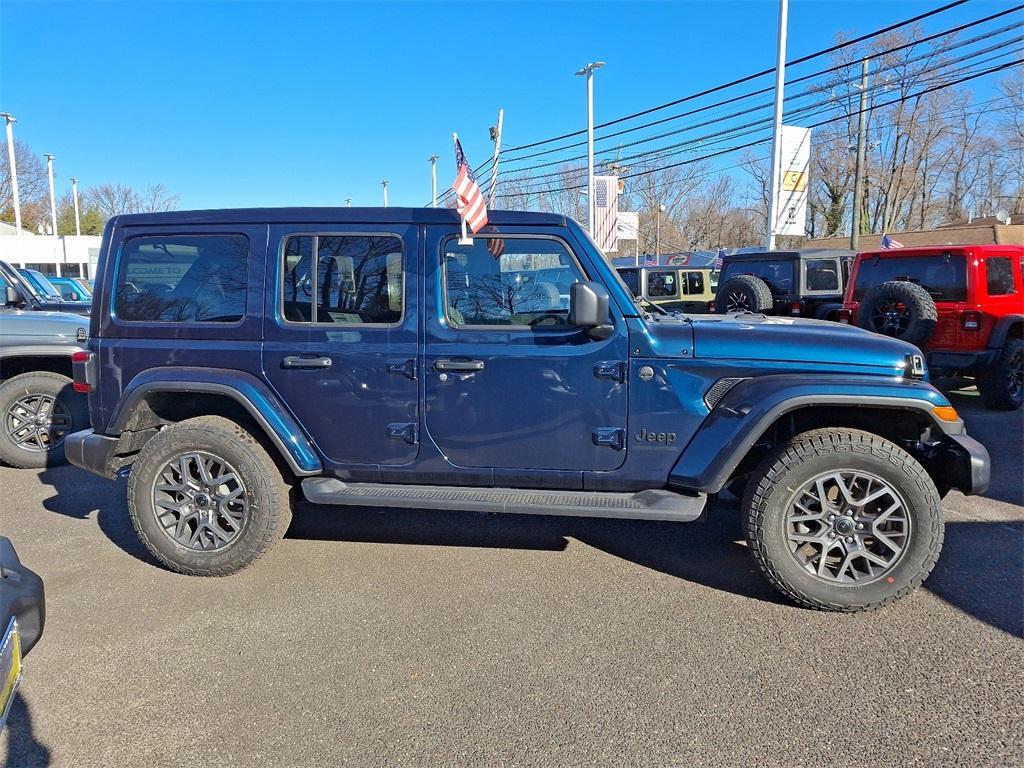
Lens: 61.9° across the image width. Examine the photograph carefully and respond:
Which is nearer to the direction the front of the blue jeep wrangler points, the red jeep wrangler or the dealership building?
the red jeep wrangler

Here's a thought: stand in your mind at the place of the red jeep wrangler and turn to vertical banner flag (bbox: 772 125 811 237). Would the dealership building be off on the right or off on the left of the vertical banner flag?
left

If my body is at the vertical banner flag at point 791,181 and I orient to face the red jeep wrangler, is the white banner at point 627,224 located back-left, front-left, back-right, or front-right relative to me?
back-right

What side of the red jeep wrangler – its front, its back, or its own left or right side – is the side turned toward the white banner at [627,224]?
left

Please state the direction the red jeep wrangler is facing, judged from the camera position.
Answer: facing away from the viewer and to the right of the viewer

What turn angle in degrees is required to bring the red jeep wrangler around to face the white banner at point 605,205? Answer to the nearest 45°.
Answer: approximately 90° to its left

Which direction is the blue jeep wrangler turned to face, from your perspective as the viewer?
facing to the right of the viewer

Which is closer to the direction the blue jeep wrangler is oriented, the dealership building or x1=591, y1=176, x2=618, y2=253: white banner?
the white banner

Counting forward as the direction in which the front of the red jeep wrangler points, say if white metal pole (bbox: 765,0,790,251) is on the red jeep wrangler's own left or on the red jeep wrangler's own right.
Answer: on the red jeep wrangler's own left

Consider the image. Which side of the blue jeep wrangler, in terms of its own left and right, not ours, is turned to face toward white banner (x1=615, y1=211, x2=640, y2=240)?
left

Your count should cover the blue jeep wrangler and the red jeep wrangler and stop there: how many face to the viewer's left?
0

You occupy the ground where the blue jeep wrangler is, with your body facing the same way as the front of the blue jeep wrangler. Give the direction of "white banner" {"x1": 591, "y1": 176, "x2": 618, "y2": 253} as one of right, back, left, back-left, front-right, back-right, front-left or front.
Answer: left
